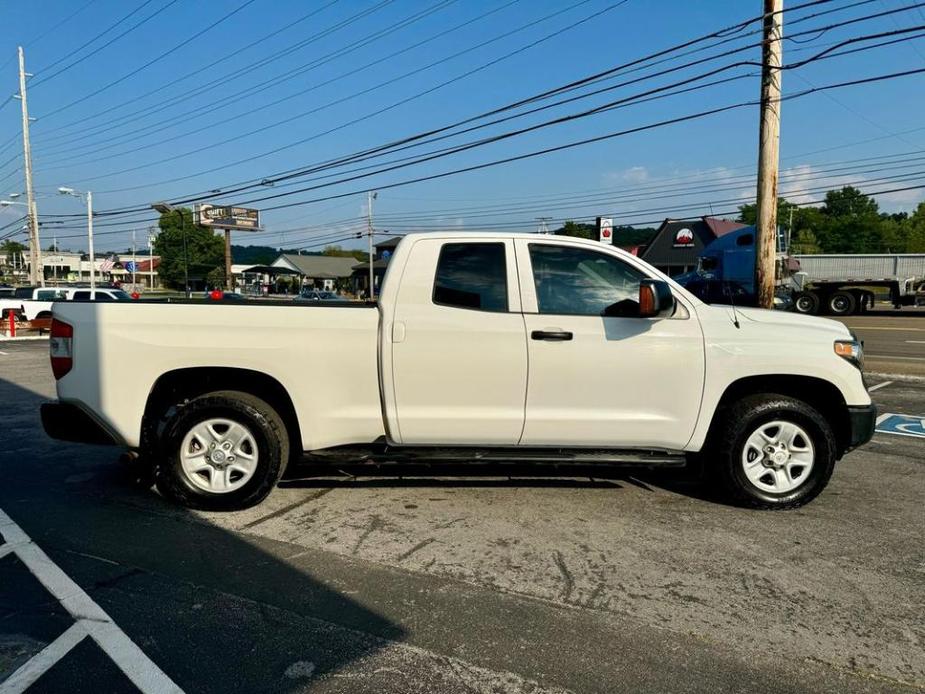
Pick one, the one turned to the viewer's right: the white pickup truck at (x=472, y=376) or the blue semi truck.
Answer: the white pickup truck

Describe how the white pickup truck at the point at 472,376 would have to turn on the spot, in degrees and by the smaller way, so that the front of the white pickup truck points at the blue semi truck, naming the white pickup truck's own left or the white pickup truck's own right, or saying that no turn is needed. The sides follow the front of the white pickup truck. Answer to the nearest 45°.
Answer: approximately 45° to the white pickup truck's own left

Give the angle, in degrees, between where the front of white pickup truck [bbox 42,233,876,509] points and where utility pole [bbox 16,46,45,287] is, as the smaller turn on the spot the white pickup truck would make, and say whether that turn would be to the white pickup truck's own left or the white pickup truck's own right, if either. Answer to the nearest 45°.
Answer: approximately 135° to the white pickup truck's own left

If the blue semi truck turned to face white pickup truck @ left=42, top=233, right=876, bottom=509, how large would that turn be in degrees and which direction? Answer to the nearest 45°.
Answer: approximately 90° to its left

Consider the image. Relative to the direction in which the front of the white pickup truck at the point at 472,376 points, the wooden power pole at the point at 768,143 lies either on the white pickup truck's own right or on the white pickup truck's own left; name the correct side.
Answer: on the white pickup truck's own left

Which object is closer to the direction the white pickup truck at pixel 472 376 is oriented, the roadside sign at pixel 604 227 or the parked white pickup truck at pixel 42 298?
the roadside sign

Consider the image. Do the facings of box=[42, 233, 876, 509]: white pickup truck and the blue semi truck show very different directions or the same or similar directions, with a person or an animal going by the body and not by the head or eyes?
very different directions

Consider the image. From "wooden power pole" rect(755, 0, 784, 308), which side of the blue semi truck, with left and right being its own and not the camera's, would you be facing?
left

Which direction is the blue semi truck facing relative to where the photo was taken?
to the viewer's left

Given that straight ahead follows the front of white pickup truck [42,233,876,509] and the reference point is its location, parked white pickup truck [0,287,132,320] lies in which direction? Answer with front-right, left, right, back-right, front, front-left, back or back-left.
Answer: back-left

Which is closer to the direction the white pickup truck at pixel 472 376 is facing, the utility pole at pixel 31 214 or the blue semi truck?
the blue semi truck

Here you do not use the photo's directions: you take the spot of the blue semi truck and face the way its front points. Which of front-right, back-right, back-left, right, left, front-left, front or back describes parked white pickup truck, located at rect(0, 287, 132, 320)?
front-left

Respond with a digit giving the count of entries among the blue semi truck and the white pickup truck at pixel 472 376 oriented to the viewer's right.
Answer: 1

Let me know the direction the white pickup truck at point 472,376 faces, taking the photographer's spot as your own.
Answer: facing to the right of the viewer
